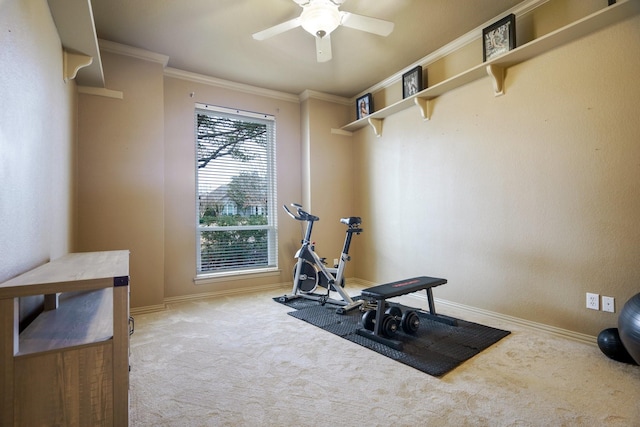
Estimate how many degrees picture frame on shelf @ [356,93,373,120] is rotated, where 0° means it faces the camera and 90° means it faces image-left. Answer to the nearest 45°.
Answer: approximately 45°

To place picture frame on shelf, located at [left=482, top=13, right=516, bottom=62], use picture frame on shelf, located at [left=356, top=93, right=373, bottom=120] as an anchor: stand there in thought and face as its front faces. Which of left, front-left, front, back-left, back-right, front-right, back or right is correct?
left

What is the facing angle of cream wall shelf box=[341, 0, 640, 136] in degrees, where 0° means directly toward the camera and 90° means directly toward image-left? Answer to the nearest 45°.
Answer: approximately 45°

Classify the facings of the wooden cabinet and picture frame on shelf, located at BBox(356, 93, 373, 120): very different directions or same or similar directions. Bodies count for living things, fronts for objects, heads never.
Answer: very different directions

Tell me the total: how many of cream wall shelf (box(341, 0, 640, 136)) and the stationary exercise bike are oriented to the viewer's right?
0

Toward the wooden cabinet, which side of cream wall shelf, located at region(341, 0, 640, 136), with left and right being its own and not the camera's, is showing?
front

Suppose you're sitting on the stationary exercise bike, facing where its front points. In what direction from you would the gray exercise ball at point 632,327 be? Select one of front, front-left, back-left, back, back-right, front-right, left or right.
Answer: back

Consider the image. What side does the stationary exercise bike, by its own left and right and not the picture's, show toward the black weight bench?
back

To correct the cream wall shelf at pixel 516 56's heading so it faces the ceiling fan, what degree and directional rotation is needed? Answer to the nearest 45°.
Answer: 0° — it already faces it

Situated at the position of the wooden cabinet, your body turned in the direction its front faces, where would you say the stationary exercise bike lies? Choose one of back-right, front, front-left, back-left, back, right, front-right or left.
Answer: front-left

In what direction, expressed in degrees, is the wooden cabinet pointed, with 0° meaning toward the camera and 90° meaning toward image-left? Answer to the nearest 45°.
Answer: approximately 270°

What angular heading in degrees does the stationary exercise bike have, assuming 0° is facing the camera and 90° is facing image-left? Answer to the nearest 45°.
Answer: approximately 135°

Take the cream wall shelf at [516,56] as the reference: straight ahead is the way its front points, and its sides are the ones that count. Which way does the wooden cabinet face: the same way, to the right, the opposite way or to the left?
the opposite way
